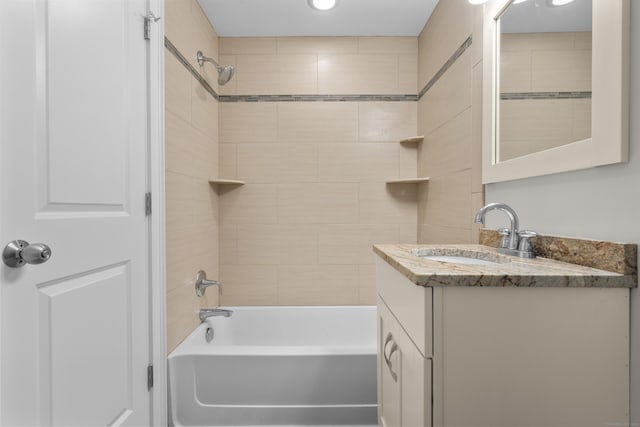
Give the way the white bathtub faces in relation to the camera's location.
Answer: facing the viewer

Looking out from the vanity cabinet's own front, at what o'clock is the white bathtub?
The white bathtub is roughly at 1 o'clock from the vanity cabinet.

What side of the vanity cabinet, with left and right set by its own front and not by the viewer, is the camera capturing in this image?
left

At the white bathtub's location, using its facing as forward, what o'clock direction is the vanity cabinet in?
The vanity cabinet is roughly at 11 o'clock from the white bathtub.

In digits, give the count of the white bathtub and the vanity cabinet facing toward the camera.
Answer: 1
